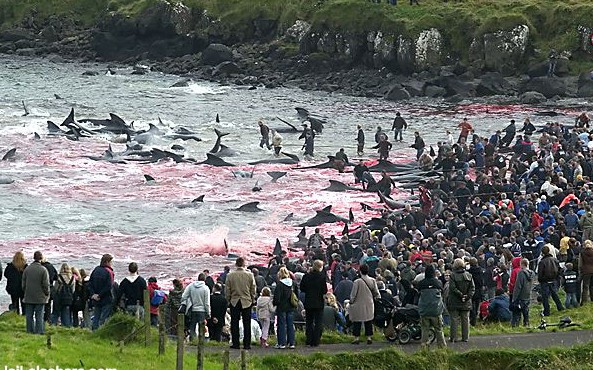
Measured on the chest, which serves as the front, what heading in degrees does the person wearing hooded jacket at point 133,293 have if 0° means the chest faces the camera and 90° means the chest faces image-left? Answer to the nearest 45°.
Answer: approximately 180°

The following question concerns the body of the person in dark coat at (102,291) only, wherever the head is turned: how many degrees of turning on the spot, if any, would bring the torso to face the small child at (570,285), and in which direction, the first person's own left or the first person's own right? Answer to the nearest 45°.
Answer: approximately 45° to the first person's own right

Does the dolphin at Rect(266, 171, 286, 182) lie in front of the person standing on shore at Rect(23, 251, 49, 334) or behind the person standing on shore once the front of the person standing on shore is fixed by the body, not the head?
in front

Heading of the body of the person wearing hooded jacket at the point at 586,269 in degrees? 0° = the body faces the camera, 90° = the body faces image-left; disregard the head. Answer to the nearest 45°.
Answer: approximately 180°

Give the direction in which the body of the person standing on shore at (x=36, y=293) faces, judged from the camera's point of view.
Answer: away from the camera

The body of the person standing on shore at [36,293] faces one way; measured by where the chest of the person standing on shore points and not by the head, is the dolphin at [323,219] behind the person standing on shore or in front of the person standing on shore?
in front

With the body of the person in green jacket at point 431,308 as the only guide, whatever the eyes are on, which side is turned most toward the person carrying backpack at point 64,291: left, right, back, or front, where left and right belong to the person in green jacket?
left

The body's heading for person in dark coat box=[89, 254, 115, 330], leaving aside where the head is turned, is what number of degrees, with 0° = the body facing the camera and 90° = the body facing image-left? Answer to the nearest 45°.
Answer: approximately 225°

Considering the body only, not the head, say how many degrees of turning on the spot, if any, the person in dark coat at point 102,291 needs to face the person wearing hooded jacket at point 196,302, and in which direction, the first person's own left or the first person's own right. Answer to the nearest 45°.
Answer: approximately 90° to the first person's own right

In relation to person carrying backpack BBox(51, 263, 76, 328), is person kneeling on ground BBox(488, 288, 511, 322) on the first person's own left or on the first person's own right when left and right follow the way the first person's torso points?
on the first person's own right

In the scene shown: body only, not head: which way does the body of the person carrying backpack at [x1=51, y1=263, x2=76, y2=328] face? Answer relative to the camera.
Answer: away from the camera

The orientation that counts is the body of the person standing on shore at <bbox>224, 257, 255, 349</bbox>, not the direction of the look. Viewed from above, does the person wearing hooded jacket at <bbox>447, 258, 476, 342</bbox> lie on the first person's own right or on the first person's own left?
on the first person's own right

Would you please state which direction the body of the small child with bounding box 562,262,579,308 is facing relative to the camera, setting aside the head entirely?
away from the camera

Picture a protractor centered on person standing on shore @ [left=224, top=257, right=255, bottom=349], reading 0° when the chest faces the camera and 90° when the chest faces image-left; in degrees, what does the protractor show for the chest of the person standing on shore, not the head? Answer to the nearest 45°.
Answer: approximately 180°
